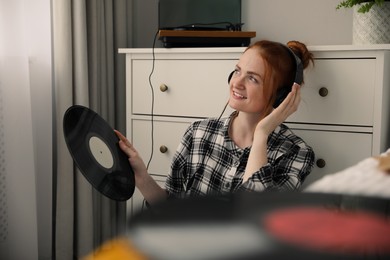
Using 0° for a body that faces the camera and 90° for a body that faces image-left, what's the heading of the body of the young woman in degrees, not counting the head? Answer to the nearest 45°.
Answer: approximately 45°

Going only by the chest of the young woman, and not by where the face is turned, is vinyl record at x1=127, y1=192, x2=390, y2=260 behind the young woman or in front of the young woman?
in front

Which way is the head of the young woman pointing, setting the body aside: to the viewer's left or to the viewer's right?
to the viewer's left
